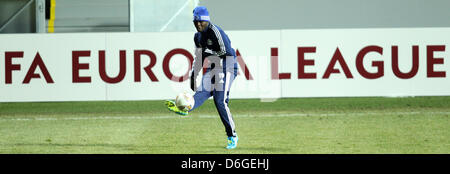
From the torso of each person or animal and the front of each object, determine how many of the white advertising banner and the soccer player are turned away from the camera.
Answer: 0

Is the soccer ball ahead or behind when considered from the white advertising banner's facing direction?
ahead

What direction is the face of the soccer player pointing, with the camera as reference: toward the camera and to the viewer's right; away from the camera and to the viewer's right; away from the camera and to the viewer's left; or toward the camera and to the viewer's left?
toward the camera and to the viewer's left

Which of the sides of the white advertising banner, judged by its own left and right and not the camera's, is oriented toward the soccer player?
front

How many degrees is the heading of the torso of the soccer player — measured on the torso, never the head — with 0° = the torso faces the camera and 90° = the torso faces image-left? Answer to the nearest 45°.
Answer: approximately 45°

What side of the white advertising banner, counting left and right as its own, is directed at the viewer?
front

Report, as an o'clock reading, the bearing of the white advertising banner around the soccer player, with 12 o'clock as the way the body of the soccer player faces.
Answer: The white advertising banner is roughly at 5 o'clock from the soccer player.
